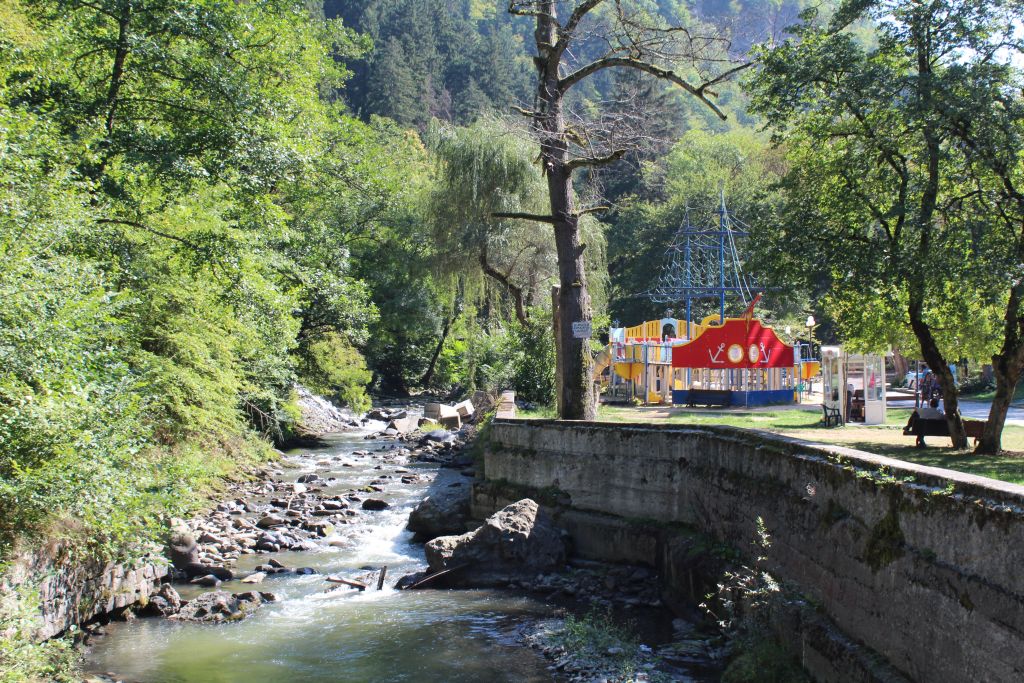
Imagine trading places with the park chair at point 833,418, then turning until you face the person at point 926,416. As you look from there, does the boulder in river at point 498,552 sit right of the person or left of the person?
right

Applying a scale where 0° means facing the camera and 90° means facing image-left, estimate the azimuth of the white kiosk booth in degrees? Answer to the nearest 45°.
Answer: approximately 0°

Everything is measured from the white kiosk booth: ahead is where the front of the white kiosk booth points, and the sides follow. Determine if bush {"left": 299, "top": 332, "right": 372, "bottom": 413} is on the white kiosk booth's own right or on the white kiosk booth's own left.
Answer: on the white kiosk booth's own right

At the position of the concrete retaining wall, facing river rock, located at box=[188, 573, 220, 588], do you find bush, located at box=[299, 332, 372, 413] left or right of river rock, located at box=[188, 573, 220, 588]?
right

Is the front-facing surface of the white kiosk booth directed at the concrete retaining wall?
yes

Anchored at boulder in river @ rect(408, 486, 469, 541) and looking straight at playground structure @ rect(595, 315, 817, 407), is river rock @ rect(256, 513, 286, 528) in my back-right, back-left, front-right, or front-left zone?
back-left

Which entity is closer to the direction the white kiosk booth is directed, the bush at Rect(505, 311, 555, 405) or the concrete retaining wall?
the concrete retaining wall

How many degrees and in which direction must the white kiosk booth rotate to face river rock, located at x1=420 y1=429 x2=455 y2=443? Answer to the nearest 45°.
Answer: approximately 90° to its right

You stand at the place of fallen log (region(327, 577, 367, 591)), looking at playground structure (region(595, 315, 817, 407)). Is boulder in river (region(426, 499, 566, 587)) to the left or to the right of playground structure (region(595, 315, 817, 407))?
right

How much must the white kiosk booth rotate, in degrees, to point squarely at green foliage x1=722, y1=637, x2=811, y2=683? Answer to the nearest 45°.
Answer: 0° — it already faces it
